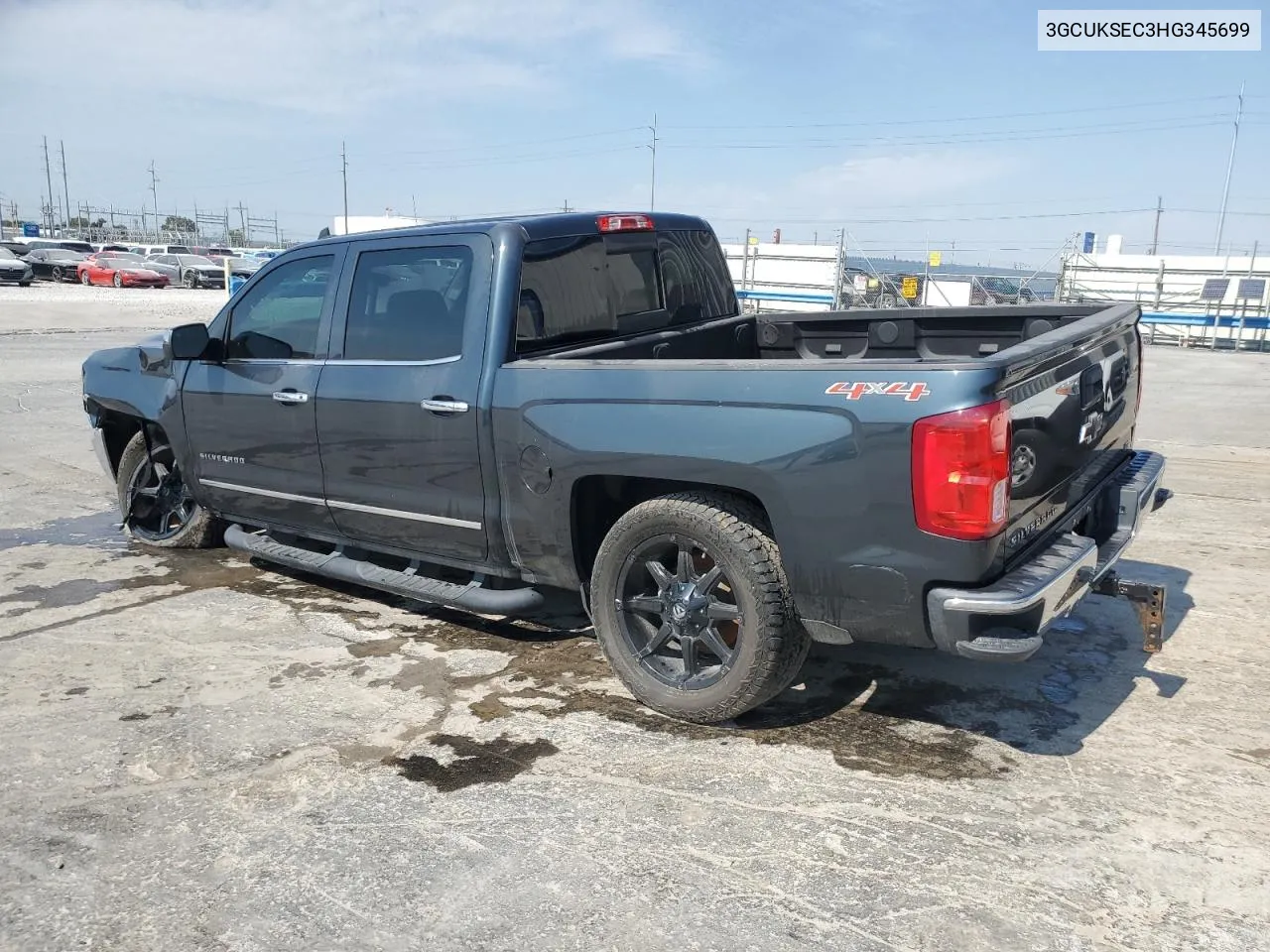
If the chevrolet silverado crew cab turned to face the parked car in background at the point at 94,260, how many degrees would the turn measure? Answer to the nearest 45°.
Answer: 0° — it already faces it

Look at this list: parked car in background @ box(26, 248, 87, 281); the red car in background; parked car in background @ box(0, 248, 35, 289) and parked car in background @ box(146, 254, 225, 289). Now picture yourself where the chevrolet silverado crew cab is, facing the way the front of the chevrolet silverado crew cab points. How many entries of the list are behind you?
0

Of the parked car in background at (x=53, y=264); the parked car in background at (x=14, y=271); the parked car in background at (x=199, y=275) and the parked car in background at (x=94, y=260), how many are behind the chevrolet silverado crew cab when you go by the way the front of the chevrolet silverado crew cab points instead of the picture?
0

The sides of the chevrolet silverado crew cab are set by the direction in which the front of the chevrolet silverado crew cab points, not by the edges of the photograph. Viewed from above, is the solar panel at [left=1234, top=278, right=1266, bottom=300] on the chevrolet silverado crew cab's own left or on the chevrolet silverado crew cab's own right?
on the chevrolet silverado crew cab's own right

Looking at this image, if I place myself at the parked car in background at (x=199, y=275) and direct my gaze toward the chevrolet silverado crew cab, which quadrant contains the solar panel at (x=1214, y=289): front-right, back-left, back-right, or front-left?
front-left

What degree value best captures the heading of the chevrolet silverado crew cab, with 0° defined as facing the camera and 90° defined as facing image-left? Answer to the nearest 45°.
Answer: approximately 135°

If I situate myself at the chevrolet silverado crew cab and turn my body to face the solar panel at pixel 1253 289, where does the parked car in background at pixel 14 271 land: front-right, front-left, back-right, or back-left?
front-left

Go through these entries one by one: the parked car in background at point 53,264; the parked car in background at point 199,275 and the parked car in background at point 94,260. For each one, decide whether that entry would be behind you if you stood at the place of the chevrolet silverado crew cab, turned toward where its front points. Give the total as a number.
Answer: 0
